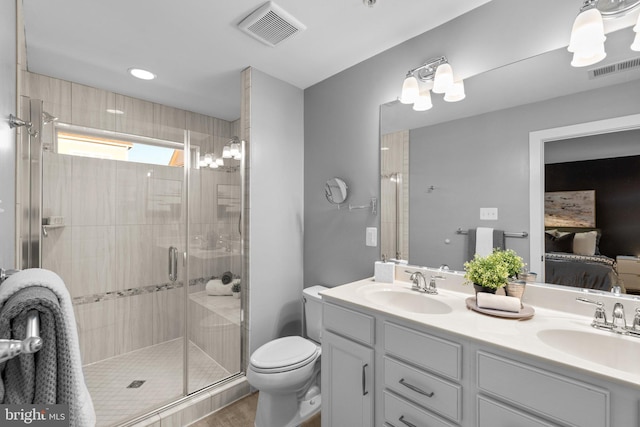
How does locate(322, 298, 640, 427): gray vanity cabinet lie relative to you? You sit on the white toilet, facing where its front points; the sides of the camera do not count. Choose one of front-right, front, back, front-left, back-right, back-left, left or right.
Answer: left

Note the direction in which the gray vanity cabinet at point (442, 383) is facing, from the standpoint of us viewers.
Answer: facing the viewer and to the left of the viewer

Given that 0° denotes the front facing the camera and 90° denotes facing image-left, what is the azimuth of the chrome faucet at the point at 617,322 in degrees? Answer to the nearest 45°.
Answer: approximately 45°

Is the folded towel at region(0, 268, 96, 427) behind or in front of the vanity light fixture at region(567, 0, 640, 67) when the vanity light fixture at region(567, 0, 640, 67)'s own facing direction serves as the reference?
in front

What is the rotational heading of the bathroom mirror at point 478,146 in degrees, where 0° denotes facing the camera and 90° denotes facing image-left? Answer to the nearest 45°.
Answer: approximately 45°

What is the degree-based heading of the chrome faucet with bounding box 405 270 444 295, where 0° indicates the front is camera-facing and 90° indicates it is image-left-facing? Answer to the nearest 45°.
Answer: approximately 45°

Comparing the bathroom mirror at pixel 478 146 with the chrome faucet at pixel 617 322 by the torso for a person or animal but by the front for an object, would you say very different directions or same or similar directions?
same or similar directions

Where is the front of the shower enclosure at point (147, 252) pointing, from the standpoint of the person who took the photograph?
facing the viewer and to the right of the viewer
